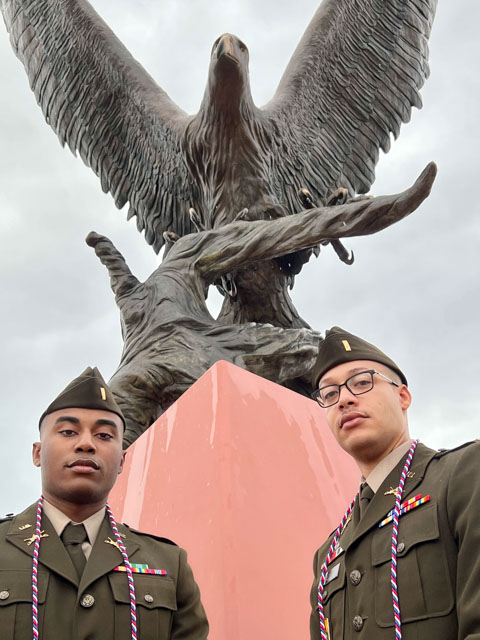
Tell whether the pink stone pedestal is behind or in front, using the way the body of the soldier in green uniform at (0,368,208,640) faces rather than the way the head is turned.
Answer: behind

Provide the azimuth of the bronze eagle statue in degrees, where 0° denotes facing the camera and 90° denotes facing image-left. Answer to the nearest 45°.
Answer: approximately 0°

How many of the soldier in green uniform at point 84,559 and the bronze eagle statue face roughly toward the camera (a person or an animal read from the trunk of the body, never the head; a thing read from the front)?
2
